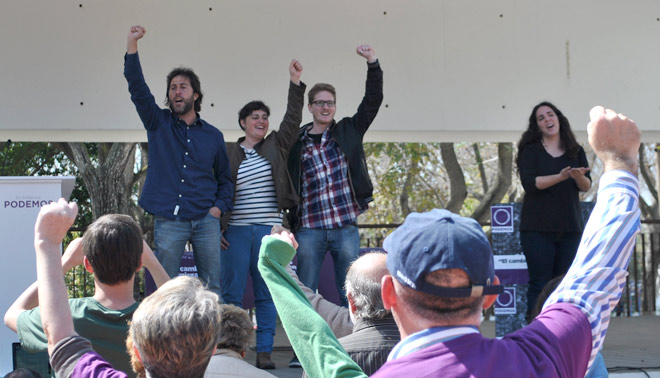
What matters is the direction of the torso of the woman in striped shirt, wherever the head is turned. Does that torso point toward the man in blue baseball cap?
yes

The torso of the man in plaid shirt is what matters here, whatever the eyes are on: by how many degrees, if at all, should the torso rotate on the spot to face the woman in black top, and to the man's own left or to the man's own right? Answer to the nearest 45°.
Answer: approximately 90° to the man's own left

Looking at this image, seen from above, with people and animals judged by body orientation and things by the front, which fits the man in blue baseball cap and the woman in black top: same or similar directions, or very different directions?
very different directions

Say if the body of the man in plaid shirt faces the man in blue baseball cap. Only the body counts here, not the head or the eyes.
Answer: yes

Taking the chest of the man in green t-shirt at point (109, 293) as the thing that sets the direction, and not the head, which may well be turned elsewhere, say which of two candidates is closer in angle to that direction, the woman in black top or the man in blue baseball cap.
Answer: the woman in black top

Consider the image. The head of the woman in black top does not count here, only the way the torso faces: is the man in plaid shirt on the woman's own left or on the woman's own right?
on the woman's own right

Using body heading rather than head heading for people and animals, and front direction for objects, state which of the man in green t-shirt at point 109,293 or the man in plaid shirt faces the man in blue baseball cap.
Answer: the man in plaid shirt

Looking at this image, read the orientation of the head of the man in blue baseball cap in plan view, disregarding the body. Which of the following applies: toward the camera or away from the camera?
away from the camera

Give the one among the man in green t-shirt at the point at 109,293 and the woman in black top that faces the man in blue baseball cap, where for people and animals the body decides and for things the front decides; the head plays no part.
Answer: the woman in black top

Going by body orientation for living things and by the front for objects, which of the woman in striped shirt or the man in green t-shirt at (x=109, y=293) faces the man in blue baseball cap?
the woman in striped shirt

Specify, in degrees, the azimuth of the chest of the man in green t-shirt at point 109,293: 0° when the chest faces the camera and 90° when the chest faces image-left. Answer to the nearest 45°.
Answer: approximately 180°
